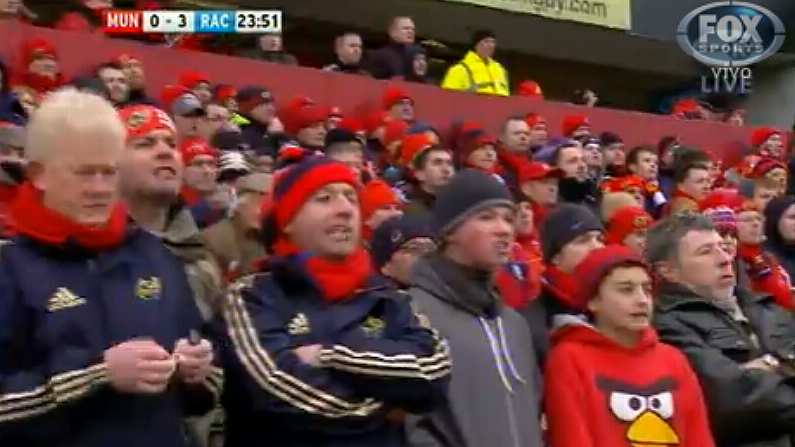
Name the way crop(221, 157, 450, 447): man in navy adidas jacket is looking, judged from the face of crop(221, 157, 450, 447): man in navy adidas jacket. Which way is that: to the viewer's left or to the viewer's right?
to the viewer's right

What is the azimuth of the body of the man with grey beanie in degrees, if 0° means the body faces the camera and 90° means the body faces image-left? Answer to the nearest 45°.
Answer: approximately 315°

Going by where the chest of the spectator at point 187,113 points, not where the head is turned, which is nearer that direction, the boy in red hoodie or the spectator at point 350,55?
the boy in red hoodie

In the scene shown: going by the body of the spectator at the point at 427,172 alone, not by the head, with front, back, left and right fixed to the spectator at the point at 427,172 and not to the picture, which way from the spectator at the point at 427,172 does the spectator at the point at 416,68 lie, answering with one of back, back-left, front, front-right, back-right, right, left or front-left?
back-left

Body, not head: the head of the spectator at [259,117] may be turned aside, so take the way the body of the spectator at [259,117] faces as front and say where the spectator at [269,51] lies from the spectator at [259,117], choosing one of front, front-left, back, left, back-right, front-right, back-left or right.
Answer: back-left

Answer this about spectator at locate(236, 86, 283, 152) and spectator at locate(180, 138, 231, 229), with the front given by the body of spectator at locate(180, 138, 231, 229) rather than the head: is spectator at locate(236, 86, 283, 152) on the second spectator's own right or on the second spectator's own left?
on the second spectator's own left

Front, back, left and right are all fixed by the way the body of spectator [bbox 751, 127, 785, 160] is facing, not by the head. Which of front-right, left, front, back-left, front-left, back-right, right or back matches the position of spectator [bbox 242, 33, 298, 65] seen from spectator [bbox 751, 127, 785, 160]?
right
